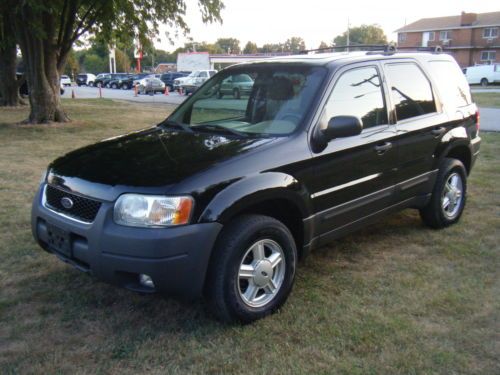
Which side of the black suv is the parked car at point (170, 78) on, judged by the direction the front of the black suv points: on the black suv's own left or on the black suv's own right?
on the black suv's own right

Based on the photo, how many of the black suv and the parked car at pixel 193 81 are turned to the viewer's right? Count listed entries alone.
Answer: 0

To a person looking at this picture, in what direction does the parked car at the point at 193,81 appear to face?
facing the viewer and to the left of the viewer

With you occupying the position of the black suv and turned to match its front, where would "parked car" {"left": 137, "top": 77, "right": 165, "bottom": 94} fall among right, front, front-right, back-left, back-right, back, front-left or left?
back-right

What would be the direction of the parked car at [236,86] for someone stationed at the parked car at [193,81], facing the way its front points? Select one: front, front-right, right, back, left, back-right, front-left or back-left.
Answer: front-left

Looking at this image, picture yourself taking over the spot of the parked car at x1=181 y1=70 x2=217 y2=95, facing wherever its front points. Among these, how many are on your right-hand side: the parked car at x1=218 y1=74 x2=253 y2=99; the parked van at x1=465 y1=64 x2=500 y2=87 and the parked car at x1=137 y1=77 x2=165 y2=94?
1

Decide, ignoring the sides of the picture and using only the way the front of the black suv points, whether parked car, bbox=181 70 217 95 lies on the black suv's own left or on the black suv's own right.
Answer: on the black suv's own right

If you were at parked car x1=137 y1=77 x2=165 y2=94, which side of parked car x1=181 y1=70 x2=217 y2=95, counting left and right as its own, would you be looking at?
right

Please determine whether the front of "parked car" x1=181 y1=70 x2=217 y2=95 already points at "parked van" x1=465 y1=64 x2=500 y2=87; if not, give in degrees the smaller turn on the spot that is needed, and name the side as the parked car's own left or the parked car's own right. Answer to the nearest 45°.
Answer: approximately 135° to the parked car's own left

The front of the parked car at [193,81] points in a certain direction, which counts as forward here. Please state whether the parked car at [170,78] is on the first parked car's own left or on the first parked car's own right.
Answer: on the first parked car's own right

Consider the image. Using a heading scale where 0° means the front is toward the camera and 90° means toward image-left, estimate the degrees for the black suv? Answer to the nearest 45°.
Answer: approximately 45°

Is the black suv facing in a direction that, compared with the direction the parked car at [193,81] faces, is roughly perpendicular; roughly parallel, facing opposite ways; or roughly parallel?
roughly parallel
